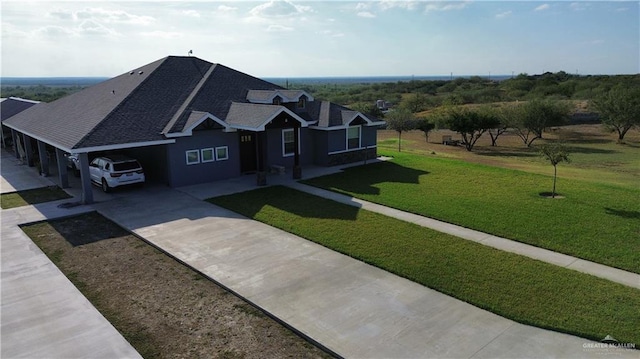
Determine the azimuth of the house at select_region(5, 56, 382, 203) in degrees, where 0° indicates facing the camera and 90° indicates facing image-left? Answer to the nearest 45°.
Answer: approximately 315°

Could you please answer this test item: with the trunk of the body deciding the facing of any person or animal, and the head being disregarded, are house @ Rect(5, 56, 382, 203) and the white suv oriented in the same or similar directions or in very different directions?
very different directions

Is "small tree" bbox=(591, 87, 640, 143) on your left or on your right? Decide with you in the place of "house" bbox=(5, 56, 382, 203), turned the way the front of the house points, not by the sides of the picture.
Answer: on your left

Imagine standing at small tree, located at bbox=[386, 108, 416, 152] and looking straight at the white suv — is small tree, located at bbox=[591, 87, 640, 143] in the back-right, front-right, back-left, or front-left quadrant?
back-left

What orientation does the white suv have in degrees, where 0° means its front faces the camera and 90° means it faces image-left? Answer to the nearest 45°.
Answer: approximately 135°

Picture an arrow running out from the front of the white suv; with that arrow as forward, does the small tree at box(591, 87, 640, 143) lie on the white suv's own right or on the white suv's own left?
on the white suv's own right

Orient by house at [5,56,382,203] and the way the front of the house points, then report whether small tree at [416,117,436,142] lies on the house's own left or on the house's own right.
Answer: on the house's own left
